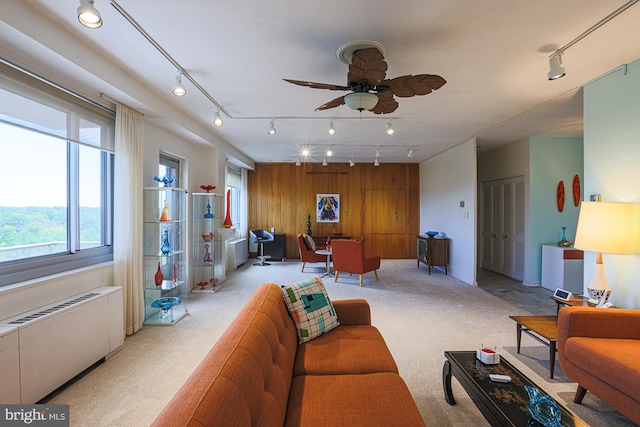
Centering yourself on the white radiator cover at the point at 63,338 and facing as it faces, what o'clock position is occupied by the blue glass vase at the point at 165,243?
The blue glass vase is roughly at 9 o'clock from the white radiator cover.

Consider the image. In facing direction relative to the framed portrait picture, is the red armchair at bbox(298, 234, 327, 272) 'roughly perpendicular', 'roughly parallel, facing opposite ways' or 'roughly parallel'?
roughly perpendicular

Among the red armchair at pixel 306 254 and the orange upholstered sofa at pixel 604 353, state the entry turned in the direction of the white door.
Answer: the red armchair

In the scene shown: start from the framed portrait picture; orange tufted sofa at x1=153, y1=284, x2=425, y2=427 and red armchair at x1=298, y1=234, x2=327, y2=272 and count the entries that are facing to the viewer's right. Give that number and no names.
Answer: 2

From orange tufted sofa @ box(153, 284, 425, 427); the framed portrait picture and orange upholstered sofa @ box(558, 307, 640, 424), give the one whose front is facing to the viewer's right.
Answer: orange tufted sofa @ box(153, 284, 425, 427)

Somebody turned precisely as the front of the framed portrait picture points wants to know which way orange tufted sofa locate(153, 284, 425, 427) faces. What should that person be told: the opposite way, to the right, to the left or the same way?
to the left

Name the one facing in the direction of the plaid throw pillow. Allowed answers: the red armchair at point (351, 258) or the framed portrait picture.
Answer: the framed portrait picture

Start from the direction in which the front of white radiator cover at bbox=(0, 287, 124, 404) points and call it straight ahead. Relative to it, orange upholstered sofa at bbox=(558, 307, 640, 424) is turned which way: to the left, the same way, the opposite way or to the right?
the opposite way

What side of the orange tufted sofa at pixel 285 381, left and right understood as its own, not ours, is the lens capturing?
right

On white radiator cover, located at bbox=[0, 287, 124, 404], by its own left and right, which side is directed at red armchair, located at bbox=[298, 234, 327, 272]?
left
